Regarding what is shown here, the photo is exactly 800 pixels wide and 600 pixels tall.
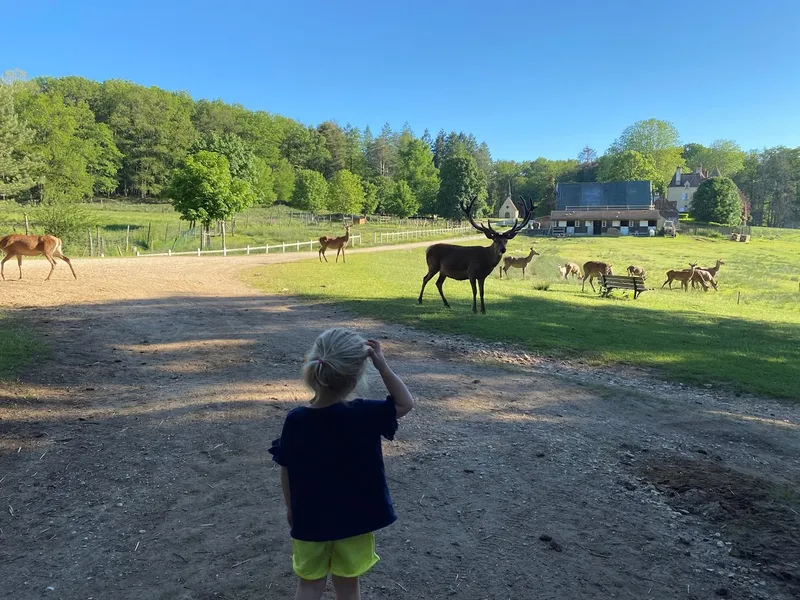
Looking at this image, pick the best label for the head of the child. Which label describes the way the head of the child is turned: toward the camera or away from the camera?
away from the camera

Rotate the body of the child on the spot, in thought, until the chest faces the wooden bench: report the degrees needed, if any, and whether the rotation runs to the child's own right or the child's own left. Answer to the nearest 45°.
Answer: approximately 45° to the child's own right

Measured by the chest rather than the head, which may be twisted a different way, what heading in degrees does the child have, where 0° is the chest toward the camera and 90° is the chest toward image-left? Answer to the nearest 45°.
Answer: approximately 180°

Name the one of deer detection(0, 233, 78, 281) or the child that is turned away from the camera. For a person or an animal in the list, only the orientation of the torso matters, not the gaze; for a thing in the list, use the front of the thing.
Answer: the child

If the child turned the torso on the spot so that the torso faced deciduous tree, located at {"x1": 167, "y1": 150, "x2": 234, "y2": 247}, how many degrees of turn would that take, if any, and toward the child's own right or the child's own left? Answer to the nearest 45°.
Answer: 0° — they already face it
